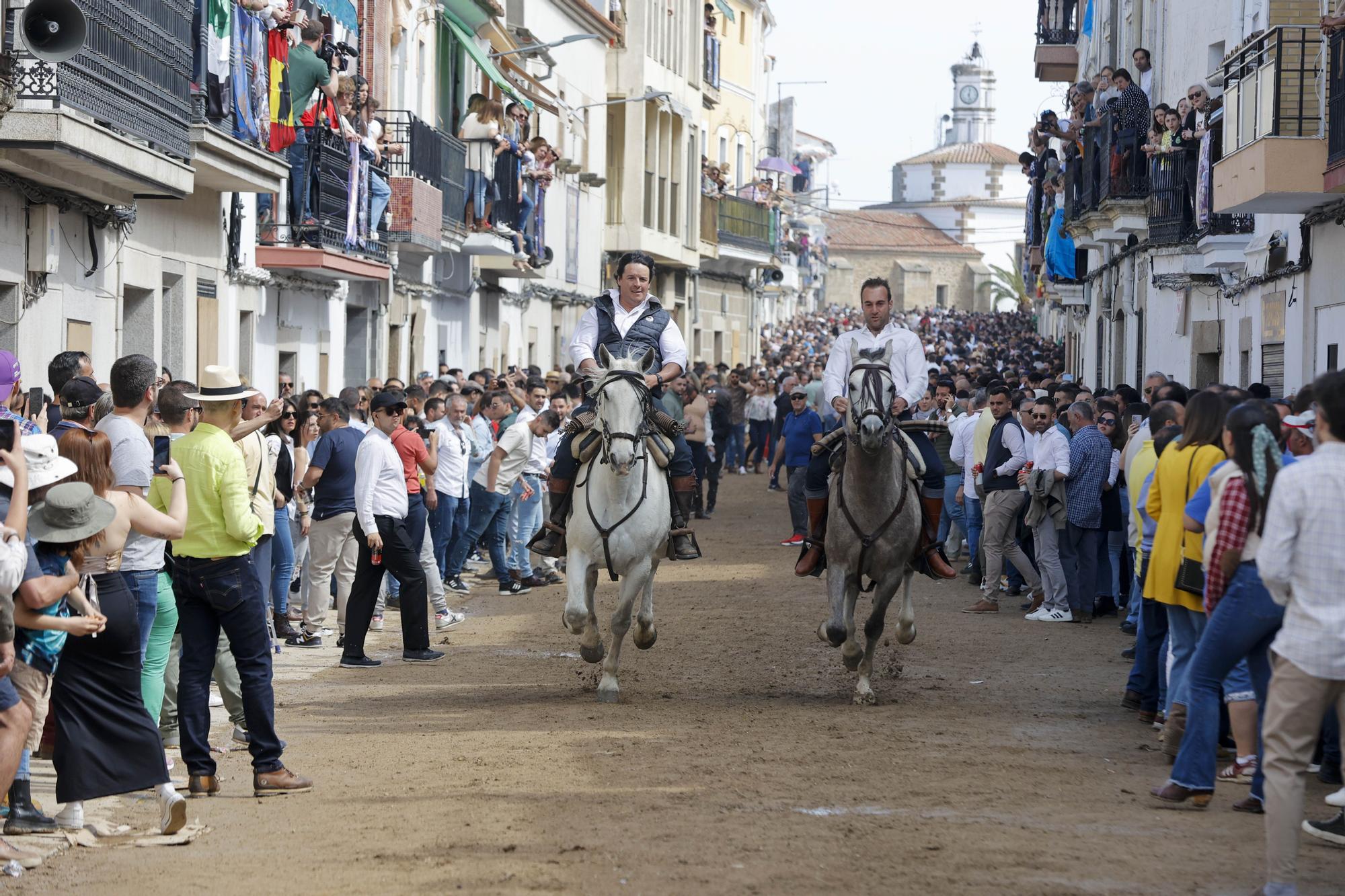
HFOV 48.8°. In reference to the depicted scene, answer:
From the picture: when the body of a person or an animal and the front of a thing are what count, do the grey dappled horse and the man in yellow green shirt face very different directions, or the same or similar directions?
very different directions

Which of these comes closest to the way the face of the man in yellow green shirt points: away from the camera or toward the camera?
away from the camera

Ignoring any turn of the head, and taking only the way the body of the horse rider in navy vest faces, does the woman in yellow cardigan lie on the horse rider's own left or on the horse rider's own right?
on the horse rider's own left

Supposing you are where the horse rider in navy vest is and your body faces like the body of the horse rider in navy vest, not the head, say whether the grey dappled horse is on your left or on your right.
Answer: on your left

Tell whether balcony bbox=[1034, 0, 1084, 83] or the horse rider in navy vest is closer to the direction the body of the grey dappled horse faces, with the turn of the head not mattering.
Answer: the horse rider in navy vest

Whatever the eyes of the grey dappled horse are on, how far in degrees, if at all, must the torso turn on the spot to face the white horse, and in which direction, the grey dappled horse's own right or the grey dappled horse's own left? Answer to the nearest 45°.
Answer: approximately 90° to the grey dappled horse's own right
